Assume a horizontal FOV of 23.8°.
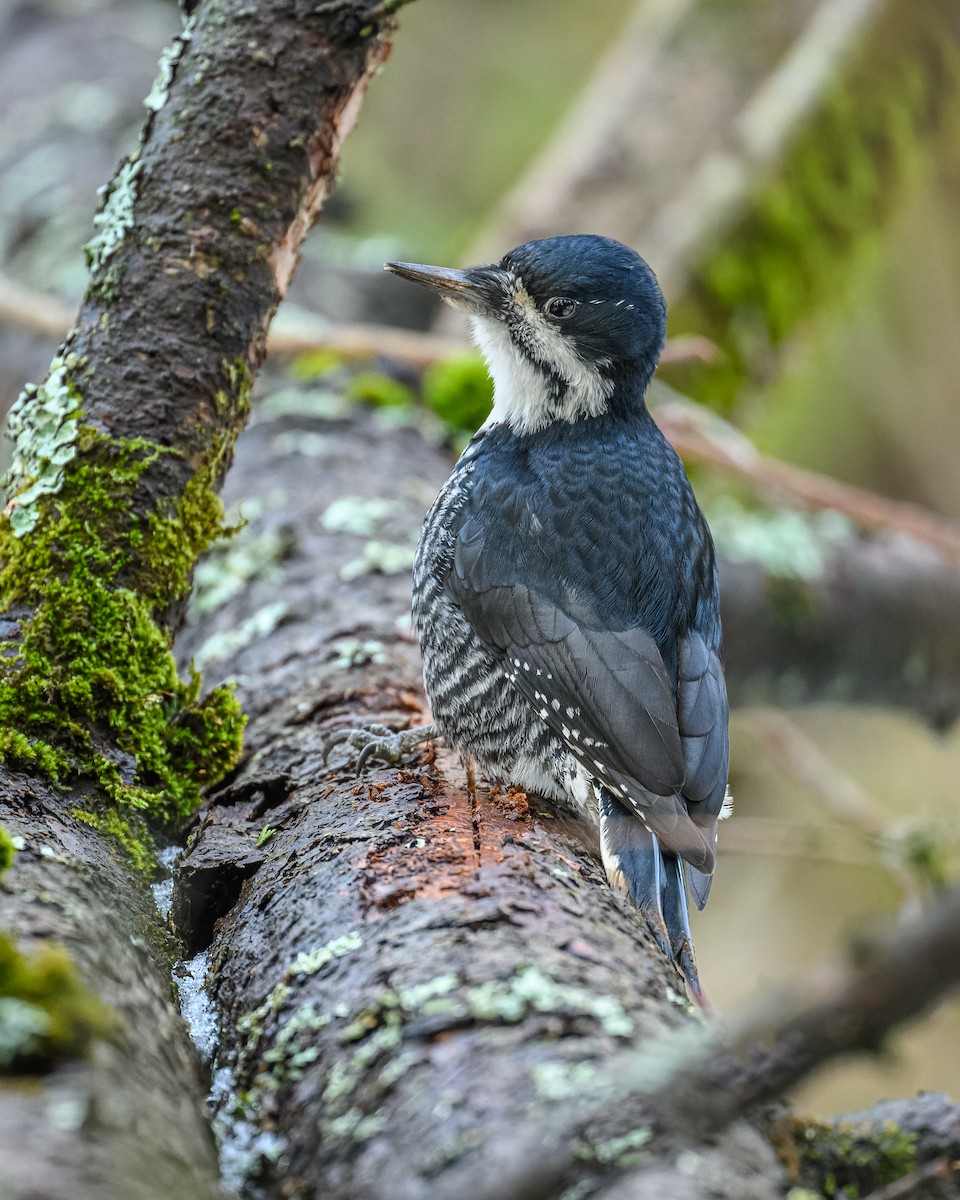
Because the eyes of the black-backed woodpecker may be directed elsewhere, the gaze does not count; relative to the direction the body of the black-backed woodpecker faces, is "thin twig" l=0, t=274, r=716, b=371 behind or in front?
in front

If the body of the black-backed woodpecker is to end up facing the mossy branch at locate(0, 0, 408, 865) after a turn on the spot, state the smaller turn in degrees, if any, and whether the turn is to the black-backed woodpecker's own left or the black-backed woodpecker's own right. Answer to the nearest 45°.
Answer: approximately 90° to the black-backed woodpecker's own left

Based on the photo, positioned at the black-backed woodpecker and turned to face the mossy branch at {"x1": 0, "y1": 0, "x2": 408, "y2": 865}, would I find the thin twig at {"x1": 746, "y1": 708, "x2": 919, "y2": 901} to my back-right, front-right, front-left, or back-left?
back-right

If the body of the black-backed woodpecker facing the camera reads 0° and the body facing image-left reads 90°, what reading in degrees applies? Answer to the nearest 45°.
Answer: approximately 135°

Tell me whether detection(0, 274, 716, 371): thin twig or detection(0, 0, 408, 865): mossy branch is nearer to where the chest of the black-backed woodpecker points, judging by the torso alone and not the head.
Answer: the thin twig
